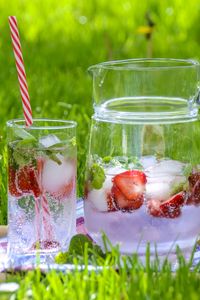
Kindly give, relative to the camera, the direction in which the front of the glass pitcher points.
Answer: facing to the left of the viewer
